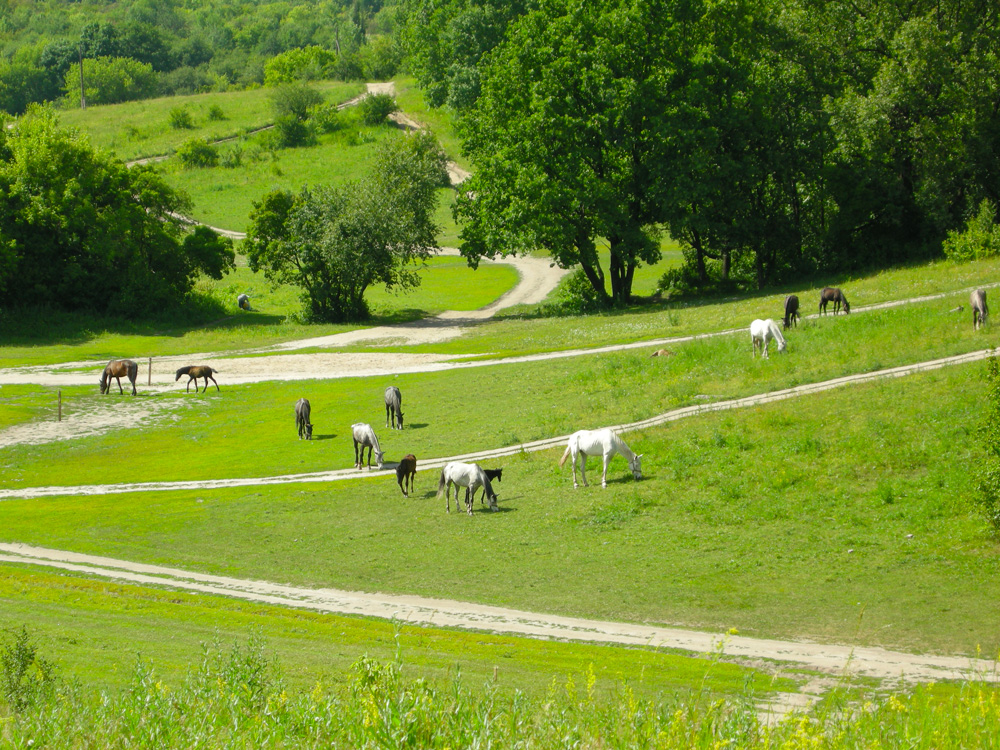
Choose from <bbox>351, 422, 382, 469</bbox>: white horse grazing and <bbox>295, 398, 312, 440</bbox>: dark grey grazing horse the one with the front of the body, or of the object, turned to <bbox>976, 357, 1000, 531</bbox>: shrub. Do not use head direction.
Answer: the white horse grazing

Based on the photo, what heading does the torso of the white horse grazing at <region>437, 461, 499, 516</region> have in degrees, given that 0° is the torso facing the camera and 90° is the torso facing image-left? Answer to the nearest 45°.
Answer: approximately 270°

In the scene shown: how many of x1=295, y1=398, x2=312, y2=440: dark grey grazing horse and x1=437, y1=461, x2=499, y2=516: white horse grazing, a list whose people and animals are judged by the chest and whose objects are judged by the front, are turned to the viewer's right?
1

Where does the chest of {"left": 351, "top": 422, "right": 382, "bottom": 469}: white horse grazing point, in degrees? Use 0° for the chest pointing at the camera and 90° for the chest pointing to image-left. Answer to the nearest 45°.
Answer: approximately 315°

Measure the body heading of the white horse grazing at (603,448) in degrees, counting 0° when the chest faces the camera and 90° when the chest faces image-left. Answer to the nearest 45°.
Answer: approximately 270°
